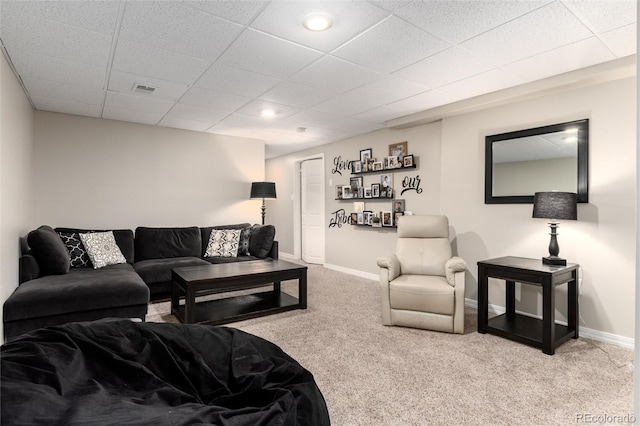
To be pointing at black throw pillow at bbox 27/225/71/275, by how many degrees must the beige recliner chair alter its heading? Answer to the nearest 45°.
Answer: approximately 90° to its right

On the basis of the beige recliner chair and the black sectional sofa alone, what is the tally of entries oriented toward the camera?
2

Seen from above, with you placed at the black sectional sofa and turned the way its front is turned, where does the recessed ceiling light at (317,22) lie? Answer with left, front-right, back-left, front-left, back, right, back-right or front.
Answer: front-left

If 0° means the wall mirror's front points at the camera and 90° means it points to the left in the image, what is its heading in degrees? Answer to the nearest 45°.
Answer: approximately 45°

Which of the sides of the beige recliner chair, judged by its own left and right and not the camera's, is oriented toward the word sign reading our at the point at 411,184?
back

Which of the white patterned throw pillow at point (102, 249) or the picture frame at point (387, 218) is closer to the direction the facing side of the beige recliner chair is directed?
the white patterned throw pillow

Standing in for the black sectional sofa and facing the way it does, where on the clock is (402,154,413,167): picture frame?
The picture frame is roughly at 9 o'clock from the black sectional sofa.

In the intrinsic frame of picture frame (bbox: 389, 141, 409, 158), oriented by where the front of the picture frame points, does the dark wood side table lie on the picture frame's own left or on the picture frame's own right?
on the picture frame's own left
